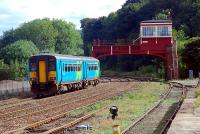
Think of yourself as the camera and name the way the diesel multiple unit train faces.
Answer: facing the viewer and to the left of the viewer

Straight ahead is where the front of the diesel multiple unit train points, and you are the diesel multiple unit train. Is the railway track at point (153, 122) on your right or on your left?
on your left
